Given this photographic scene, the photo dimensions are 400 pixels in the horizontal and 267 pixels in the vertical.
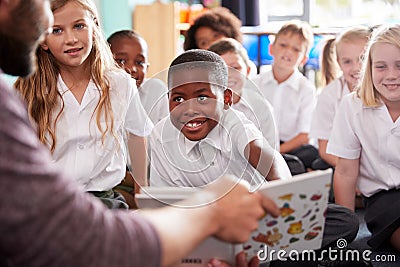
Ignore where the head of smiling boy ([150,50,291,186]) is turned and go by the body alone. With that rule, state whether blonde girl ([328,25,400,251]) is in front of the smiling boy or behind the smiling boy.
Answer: behind

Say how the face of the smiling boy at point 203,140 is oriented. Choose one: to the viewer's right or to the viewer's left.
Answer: to the viewer's left

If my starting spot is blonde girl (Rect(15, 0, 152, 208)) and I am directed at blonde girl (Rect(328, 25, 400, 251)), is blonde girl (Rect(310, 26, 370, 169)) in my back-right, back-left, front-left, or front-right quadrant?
front-left

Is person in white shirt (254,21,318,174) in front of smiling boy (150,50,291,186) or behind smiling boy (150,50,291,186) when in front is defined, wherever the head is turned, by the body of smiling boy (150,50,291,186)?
behind

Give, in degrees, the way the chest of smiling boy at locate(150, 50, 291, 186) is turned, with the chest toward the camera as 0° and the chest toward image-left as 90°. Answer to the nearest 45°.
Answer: approximately 45°

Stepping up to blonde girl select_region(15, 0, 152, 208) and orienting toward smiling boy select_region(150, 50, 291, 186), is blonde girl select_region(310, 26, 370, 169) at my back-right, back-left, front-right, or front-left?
front-left
